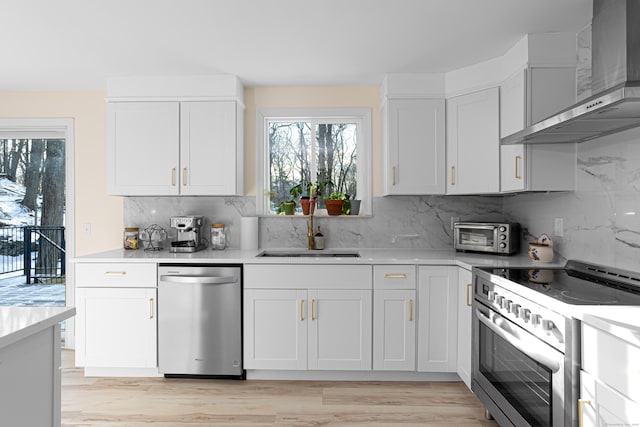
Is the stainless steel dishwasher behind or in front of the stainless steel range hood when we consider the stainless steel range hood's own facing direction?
in front

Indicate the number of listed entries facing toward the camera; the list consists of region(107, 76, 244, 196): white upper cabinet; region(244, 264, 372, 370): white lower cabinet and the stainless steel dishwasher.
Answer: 3

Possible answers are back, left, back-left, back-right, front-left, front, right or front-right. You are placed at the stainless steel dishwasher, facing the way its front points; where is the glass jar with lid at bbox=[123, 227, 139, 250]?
back-right

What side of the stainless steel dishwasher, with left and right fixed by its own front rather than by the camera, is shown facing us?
front

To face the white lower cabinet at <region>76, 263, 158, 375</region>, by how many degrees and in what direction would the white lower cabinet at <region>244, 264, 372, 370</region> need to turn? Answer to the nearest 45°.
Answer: approximately 90° to its right

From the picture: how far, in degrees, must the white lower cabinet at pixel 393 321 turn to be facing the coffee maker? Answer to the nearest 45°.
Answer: approximately 90° to its right

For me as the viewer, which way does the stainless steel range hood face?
facing the viewer and to the left of the viewer

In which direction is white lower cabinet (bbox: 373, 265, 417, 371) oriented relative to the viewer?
toward the camera

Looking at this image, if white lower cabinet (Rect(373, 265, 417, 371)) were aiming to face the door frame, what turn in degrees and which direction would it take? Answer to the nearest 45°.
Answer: approximately 90° to its right

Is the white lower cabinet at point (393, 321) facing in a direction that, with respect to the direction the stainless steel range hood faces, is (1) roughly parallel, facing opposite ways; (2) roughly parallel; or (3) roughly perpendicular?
roughly perpendicular

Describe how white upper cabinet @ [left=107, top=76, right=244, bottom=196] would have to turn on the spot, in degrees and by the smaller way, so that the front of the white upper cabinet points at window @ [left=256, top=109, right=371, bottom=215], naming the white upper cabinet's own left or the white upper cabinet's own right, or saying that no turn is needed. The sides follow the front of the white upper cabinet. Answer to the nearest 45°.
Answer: approximately 90° to the white upper cabinet's own left

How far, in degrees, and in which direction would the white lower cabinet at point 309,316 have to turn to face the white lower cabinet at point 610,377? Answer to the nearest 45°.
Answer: approximately 45° to its left

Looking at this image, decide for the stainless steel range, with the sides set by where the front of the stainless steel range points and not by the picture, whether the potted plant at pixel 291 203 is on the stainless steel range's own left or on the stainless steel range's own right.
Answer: on the stainless steel range's own right

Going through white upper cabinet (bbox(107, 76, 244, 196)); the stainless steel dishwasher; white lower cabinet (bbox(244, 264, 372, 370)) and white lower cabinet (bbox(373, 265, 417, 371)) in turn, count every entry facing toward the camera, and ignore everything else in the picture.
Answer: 4
